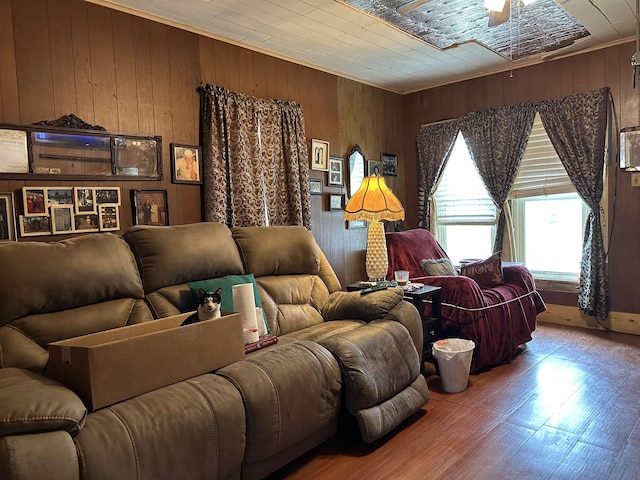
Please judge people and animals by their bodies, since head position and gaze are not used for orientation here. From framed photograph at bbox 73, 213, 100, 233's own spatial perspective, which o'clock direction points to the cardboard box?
The cardboard box is roughly at 12 o'clock from the framed photograph.

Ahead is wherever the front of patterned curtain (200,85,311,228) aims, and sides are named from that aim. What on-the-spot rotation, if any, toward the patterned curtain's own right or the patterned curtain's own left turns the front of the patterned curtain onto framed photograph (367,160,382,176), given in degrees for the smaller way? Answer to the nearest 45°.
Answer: approximately 90° to the patterned curtain's own left

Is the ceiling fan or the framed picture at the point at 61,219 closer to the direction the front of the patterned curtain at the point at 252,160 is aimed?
the ceiling fan

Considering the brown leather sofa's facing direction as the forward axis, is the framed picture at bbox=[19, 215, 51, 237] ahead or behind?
behind

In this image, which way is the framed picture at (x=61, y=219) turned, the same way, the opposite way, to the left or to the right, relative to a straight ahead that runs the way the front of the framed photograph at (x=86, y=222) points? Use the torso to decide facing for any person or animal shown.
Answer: the same way

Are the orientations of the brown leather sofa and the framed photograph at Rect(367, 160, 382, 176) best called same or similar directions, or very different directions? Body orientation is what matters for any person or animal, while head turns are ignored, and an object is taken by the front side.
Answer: same or similar directions

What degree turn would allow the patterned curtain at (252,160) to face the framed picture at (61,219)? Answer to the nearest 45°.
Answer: approximately 90° to its right

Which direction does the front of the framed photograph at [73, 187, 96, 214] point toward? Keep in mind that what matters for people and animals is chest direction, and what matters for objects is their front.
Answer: toward the camera

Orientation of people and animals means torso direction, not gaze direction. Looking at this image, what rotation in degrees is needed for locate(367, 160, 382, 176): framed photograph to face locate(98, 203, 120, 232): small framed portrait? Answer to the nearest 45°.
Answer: approximately 90° to its right

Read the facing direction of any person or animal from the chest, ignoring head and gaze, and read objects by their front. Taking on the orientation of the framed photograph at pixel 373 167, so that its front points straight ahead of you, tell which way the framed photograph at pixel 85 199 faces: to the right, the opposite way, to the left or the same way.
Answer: the same way

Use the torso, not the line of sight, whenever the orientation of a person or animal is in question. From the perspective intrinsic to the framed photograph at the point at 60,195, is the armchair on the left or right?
on its left

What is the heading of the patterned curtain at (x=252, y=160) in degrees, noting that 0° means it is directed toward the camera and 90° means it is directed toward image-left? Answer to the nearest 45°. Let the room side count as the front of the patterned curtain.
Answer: approximately 315°

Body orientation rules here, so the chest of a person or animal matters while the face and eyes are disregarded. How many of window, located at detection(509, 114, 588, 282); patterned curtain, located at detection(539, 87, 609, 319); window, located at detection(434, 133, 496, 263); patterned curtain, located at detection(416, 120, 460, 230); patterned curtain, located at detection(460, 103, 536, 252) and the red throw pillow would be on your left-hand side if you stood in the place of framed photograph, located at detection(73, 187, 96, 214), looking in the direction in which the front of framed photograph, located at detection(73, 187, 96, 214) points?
6

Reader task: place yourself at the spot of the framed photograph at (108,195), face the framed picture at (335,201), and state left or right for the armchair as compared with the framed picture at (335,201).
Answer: right

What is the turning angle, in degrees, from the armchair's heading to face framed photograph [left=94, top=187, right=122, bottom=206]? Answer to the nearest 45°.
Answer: approximately 90° to its right

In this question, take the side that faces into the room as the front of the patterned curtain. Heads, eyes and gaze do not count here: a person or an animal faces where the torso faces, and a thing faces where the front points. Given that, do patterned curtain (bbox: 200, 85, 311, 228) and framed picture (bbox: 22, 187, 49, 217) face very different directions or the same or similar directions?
same or similar directions

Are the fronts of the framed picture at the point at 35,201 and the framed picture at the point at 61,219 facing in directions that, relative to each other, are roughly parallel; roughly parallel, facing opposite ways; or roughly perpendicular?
roughly parallel

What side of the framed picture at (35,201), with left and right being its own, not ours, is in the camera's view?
front

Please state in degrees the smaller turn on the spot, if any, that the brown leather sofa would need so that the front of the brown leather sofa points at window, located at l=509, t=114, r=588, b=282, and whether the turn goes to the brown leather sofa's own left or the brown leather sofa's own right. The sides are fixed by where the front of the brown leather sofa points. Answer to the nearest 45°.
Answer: approximately 90° to the brown leather sofa's own left

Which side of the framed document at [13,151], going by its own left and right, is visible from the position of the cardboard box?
front

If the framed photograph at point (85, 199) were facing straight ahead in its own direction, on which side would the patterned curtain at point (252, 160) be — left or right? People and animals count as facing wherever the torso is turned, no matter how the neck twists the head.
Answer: on its left
